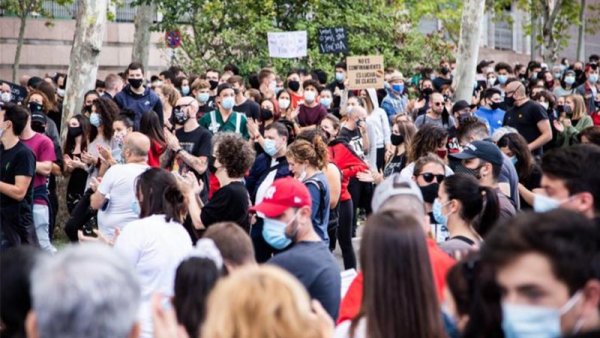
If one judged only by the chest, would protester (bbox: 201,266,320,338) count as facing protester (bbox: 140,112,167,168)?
yes

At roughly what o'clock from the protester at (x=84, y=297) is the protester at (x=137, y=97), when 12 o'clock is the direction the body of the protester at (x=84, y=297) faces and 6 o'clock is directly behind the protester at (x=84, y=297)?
the protester at (x=137, y=97) is roughly at 12 o'clock from the protester at (x=84, y=297).

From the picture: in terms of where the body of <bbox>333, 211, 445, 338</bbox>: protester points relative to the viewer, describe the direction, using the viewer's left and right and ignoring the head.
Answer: facing away from the viewer

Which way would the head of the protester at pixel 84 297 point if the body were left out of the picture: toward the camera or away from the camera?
away from the camera

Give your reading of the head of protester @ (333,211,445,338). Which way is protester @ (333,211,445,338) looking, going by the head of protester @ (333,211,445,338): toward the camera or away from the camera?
away from the camera

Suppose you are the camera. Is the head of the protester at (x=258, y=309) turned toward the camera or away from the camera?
away from the camera

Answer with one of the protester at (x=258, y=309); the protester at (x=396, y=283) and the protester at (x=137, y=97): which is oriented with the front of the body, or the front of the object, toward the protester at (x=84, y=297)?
the protester at (x=137, y=97)

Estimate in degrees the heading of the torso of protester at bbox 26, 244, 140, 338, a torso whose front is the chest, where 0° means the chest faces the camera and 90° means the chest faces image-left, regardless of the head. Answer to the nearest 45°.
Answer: approximately 180°

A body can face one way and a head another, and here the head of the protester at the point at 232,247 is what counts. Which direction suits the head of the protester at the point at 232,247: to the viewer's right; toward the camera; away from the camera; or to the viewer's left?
away from the camera

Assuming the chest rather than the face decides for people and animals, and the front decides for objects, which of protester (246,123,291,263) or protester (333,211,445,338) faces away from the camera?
protester (333,211,445,338)

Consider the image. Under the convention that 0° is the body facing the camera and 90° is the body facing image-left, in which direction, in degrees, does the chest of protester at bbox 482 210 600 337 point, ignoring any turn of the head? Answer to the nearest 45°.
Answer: approximately 45°

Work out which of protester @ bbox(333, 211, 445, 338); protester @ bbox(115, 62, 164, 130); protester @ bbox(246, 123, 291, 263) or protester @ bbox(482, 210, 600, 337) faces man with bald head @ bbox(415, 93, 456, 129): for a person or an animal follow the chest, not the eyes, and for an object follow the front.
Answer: protester @ bbox(333, 211, 445, 338)

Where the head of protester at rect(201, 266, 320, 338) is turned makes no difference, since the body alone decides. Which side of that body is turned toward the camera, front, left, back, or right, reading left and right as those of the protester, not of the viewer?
back

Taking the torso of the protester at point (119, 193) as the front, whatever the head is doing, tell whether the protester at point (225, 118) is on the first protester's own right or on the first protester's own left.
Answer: on the first protester's own right
